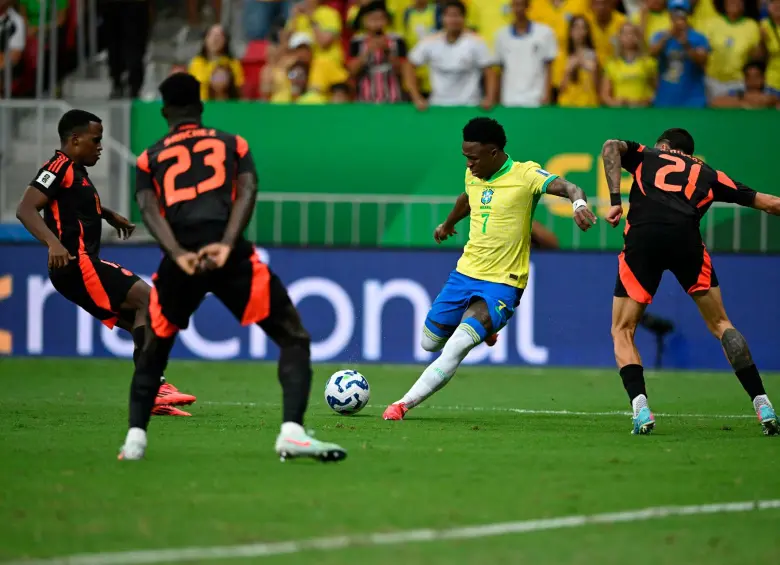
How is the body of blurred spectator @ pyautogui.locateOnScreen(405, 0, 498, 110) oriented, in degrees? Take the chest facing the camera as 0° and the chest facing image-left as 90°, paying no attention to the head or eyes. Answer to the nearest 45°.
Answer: approximately 0°

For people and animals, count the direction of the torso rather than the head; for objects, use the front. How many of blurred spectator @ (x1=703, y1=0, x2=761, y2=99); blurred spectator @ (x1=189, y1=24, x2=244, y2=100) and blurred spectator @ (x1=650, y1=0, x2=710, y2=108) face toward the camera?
3

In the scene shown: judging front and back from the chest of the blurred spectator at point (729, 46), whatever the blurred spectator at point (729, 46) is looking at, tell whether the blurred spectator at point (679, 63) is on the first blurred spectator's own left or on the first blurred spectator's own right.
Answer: on the first blurred spectator's own right

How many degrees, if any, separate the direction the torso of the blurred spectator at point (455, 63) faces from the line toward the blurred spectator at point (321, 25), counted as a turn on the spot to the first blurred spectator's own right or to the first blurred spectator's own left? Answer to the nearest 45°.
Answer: approximately 135° to the first blurred spectator's own right

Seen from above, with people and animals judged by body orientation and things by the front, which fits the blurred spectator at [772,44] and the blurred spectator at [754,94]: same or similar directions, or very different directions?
same or similar directions

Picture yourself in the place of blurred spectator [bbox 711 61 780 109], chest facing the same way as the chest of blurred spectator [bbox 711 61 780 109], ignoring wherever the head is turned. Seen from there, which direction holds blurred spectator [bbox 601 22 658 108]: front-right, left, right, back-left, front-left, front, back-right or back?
right

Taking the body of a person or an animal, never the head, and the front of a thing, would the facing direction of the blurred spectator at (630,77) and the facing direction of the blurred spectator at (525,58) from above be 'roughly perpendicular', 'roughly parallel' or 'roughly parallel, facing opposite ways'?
roughly parallel

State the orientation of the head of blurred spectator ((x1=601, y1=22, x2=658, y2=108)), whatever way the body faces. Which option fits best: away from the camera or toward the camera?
toward the camera

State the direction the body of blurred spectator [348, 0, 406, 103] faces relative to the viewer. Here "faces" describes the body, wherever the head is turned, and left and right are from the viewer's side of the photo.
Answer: facing the viewer

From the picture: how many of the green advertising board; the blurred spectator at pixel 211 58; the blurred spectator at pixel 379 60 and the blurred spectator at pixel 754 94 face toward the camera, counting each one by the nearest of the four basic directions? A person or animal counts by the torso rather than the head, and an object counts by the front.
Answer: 4

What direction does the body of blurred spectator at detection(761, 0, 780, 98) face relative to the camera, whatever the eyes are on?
toward the camera

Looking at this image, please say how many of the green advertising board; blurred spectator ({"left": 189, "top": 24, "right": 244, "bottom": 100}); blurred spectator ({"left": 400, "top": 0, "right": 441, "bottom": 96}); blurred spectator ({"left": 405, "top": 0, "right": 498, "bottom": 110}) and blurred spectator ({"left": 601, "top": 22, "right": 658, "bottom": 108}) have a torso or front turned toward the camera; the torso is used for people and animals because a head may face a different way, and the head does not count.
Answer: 5
